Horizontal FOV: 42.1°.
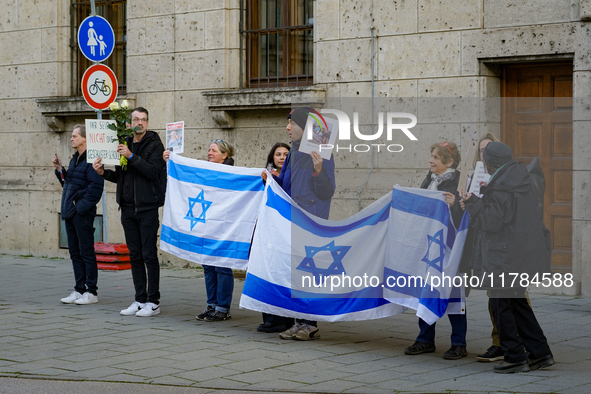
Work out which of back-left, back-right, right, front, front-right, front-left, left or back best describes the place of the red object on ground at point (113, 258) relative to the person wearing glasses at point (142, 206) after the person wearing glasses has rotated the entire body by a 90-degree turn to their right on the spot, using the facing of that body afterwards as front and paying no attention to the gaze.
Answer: front-right

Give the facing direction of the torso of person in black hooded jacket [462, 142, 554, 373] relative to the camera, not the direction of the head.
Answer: to the viewer's left

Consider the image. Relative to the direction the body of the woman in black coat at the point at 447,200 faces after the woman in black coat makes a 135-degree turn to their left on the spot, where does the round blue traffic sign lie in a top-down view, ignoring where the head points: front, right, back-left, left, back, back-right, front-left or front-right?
back-left

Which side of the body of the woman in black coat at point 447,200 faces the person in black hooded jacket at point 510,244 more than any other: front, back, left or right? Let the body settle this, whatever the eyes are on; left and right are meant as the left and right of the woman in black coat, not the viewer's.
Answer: left

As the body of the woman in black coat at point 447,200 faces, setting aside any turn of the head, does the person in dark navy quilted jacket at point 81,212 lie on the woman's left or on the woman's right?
on the woman's right

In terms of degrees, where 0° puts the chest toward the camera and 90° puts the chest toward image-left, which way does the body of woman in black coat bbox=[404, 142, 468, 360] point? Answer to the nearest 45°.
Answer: approximately 45°

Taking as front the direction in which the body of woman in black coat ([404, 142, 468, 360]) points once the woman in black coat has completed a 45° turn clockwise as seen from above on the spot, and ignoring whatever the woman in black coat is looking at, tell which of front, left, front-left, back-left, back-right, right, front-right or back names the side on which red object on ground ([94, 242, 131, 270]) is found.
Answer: front-right

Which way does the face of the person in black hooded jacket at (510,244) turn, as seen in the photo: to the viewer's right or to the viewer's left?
to the viewer's left

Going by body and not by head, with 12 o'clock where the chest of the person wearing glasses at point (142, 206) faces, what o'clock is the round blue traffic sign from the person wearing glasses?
The round blue traffic sign is roughly at 4 o'clock from the person wearing glasses.

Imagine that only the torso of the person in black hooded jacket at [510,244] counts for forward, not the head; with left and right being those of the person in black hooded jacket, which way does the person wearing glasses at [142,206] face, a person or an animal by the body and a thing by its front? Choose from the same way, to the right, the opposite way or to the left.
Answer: to the left
